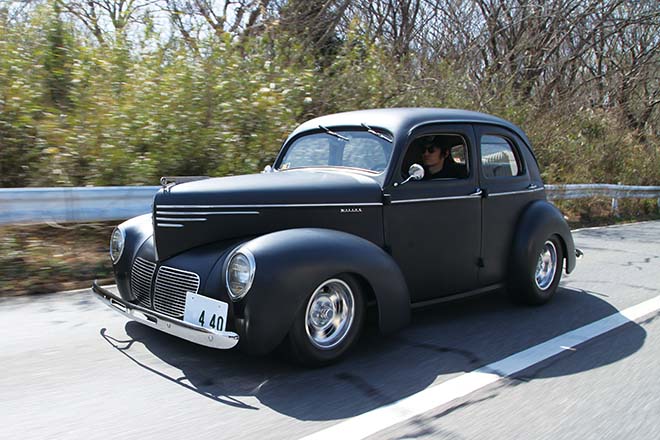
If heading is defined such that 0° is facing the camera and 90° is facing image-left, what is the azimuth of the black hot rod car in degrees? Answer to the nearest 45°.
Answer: approximately 45°

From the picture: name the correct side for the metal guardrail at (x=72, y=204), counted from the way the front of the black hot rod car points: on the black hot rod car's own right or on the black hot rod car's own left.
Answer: on the black hot rod car's own right
